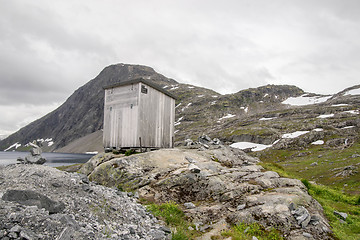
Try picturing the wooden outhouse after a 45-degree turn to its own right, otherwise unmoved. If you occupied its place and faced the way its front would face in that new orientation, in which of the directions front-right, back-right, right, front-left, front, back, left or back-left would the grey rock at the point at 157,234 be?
left

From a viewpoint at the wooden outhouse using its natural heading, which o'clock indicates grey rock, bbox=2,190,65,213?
The grey rock is roughly at 11 o'clock from the wooden outhouse.

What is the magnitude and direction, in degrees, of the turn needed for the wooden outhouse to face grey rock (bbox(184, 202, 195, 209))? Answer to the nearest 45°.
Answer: approximately 45° to its left

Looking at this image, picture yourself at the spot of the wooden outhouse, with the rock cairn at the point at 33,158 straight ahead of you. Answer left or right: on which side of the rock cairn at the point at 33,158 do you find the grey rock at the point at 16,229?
left

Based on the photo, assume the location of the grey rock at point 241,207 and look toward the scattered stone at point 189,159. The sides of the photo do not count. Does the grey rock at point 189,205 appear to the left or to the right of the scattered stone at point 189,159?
left

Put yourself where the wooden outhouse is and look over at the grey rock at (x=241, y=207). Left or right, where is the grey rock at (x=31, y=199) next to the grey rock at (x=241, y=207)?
right

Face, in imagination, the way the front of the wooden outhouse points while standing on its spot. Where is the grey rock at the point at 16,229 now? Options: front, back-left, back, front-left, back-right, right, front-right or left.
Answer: front-left

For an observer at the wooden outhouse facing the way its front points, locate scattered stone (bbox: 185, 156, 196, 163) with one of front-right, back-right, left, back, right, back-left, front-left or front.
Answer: left

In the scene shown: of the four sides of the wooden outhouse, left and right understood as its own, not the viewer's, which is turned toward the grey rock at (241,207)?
left

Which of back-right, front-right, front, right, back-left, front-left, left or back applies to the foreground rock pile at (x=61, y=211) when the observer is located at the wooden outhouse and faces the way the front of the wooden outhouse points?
front-left

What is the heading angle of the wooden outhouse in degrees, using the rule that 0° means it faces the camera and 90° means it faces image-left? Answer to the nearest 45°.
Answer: approximately 45°
